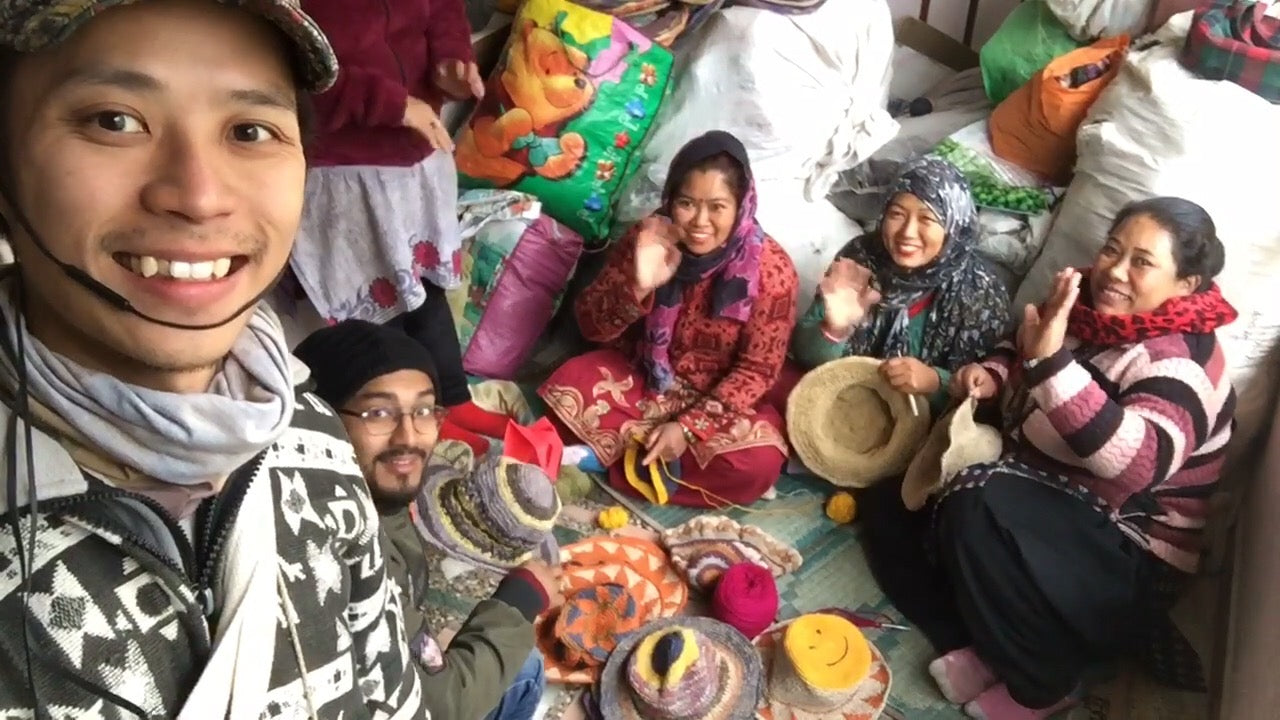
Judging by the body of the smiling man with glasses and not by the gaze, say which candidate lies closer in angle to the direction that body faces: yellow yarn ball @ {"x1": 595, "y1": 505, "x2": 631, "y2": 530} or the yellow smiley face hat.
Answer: the yellow smiley face hat

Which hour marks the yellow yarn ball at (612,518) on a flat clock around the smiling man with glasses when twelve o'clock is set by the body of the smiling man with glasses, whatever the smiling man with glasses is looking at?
The yellow yarn ball is roughly at 9 o'clock from the smiling man with glasses.

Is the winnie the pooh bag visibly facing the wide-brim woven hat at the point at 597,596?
yes

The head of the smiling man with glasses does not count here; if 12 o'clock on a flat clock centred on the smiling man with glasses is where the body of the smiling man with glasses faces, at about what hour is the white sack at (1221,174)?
The white sack is roughly at 10 o'clock from the smiling man with glasses.

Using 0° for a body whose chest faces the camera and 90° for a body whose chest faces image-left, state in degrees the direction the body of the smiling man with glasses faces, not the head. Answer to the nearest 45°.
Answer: approximately 315°

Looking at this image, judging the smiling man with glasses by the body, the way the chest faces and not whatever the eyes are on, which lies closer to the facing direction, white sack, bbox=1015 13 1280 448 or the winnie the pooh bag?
the white sack

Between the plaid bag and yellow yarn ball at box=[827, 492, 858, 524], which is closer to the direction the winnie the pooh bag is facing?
the yellow yarn ball

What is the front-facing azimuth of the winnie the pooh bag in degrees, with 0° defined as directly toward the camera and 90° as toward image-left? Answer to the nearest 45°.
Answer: approximately 0°

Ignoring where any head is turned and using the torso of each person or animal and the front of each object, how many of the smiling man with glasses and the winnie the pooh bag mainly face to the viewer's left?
0
